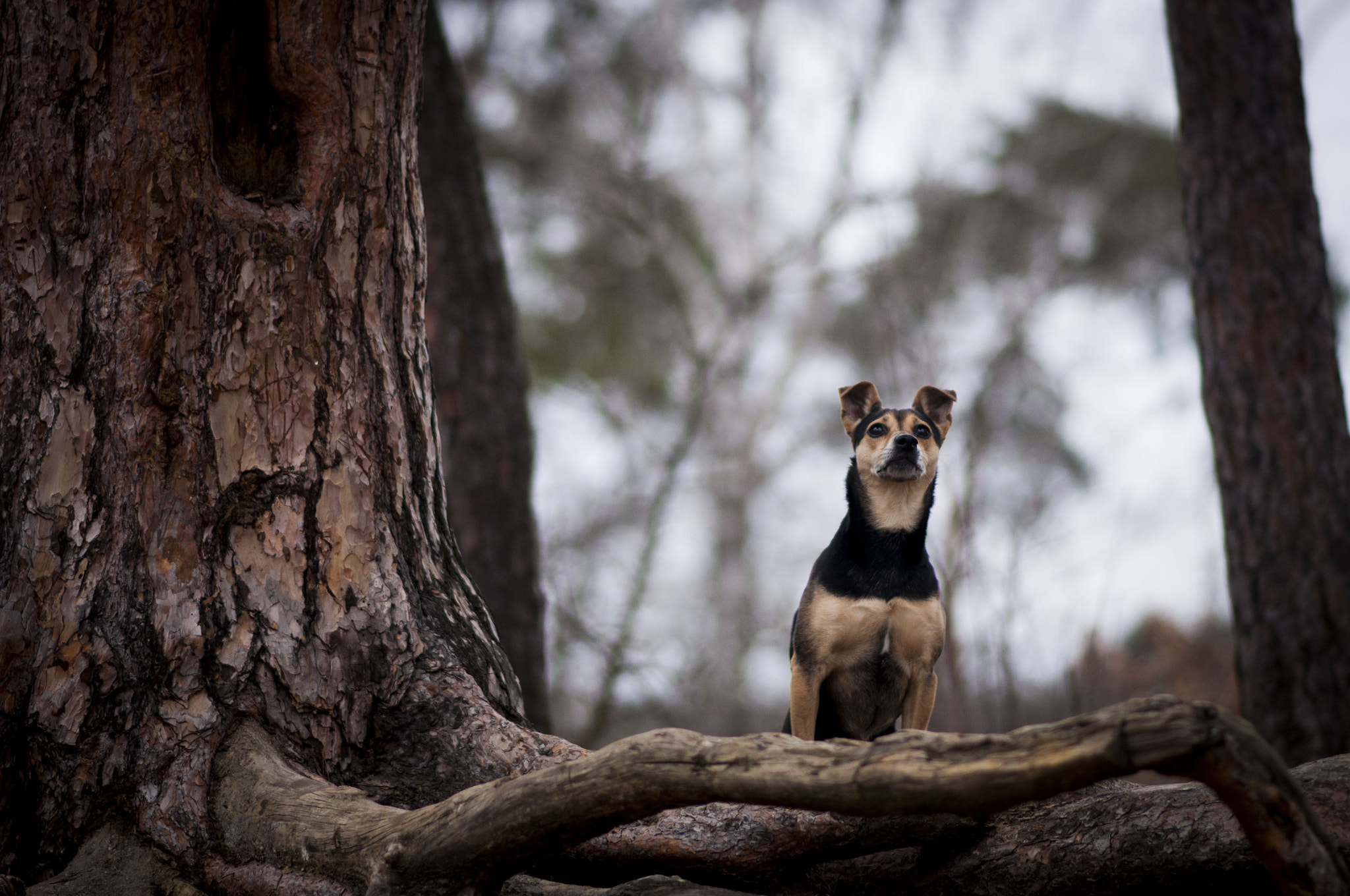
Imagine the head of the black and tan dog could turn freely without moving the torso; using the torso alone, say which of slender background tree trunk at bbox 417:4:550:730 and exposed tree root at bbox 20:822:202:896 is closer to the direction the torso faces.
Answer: the exposed tree root

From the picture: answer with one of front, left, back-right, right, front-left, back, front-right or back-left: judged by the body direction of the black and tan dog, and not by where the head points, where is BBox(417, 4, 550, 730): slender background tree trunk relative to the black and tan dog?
back-right

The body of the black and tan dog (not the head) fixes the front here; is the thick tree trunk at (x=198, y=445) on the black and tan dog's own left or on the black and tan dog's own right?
on the black and tan dog's own right

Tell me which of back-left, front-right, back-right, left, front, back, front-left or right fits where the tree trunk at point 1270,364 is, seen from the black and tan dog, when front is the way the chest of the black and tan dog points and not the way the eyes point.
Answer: back-left

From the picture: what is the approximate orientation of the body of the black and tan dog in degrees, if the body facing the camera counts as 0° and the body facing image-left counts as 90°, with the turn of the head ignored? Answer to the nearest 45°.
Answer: approximately 0°

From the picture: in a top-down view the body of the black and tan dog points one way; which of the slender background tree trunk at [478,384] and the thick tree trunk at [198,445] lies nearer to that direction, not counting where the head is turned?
the thick tree trunk

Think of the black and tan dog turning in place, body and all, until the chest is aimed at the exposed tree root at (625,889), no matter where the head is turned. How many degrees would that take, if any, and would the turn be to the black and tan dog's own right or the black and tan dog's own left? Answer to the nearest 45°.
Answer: approximately 45° to the black and tan dog's own right
